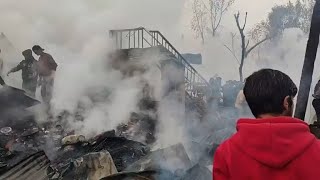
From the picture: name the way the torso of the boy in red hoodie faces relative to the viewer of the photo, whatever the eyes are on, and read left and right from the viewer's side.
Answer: facing away from the viewer

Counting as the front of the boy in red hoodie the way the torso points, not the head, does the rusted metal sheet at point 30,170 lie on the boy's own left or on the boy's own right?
on the boy's own left

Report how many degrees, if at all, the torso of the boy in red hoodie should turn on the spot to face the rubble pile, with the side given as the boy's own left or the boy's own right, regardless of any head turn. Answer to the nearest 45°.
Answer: approximately 45° to the boy's own left

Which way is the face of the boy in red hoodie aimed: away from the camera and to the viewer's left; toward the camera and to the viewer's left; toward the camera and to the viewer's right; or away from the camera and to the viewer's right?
away from the camera and to the viewer's right

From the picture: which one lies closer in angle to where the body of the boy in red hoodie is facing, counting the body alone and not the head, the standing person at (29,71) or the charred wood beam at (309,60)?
the charred wood beam

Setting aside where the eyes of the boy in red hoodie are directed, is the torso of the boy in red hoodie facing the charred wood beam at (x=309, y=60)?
yes

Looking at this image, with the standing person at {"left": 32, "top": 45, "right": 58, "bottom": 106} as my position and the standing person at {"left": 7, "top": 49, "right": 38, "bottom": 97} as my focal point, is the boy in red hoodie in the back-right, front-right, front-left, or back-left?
back-left
